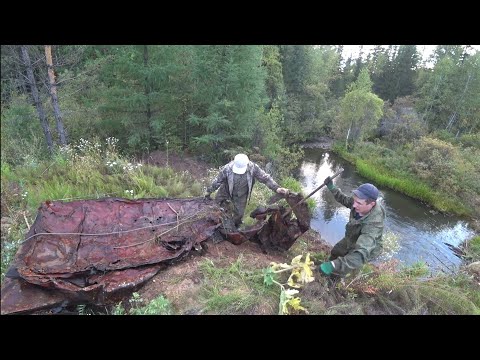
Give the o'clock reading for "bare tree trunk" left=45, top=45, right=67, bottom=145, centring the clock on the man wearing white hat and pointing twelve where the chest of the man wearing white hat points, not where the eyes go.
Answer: The bare tree trunk is roughly at 4 o'clock from the man wearing white hat.

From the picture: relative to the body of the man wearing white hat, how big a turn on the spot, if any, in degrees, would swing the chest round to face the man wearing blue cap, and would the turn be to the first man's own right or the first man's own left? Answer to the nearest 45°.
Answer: approximately 45° to the first man's own left

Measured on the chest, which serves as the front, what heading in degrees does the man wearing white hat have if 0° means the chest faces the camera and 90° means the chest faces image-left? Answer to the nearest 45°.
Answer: approximately 0°

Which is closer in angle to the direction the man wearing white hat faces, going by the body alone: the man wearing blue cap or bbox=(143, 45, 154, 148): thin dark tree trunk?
the man wearing blue cap

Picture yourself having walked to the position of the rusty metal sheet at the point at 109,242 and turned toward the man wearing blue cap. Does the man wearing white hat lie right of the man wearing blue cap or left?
left

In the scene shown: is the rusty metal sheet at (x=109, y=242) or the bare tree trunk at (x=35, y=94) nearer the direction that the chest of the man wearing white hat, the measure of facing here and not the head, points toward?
the rusty metal sheet

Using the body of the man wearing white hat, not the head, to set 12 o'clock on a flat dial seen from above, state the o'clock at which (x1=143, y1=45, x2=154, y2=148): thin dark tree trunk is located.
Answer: The thin dark tree trunk is roughly at 5 o'clock from the man wearing white hat.
